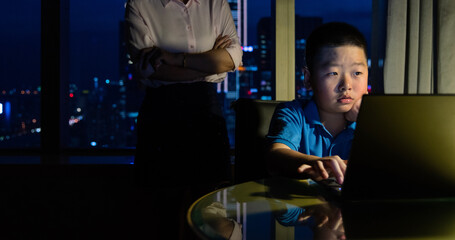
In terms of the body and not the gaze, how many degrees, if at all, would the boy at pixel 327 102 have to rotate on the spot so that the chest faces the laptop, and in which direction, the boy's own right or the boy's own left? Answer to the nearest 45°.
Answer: approximately 45° to the boy's own right

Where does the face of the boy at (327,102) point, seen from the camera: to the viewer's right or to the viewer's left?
to the viewer's right

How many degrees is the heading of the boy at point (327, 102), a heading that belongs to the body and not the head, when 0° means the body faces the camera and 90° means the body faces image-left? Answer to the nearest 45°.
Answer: approximately 315°
